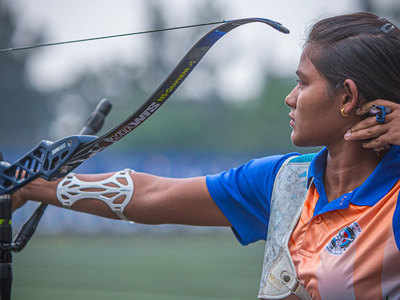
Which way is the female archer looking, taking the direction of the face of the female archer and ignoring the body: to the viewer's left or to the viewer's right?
to the viewer's left

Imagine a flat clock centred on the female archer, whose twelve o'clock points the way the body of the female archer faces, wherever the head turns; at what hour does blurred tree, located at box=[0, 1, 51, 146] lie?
The blurred tree is roughly at 4 o'clock from the female archer.

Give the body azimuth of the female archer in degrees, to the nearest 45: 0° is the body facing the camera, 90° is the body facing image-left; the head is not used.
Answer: approximately 45°
